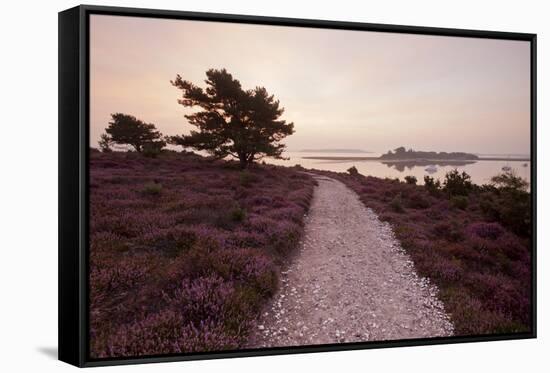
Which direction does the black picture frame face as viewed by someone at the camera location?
facing the viewer and to the right of the viewer
